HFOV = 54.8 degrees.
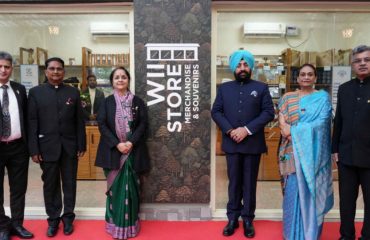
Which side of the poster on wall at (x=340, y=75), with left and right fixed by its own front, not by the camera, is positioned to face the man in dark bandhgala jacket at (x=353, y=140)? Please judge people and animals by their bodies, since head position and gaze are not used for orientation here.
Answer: front

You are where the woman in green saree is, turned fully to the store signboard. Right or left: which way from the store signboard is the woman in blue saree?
right

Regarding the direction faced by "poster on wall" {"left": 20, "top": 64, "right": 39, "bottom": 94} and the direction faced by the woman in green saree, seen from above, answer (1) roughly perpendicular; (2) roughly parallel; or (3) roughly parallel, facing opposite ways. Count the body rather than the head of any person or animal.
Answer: roughly parallel

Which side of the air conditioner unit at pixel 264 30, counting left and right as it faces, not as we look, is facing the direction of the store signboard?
front

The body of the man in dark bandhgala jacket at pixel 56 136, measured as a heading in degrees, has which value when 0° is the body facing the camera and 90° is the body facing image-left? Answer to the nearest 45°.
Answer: approximately 0°

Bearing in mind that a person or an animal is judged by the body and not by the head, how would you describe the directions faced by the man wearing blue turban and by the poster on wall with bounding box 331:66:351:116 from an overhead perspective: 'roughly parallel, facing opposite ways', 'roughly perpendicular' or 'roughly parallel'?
roughly parallel

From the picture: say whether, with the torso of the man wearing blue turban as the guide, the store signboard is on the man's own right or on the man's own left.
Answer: on the man's own right

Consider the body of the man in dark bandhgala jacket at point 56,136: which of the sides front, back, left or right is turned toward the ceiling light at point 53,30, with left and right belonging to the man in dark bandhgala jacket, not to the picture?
back

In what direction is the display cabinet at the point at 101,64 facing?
toward the camera

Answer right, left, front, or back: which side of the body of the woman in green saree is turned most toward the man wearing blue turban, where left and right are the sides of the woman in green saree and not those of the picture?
left

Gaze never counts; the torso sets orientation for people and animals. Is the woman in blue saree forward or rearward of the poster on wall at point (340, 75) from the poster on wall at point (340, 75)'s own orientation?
forward

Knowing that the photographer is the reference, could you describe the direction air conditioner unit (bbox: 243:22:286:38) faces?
facing the viewer

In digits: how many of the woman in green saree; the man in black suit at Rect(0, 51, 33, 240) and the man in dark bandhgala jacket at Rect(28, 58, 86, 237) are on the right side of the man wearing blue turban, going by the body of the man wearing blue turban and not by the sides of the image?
3

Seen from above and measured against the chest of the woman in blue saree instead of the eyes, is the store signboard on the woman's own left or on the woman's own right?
on the woman's own right

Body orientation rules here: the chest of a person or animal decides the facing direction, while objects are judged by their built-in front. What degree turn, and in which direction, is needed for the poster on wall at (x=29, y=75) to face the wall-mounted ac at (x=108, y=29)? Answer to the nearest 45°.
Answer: approximately 90° to its left

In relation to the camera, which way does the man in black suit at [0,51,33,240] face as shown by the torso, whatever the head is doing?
toward the camera

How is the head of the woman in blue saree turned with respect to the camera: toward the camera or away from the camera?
toward the camera
